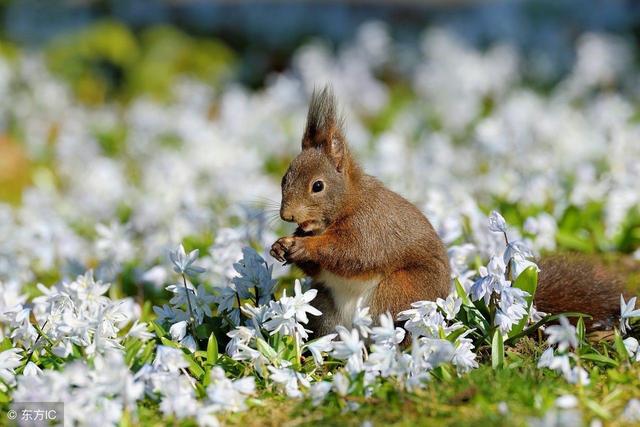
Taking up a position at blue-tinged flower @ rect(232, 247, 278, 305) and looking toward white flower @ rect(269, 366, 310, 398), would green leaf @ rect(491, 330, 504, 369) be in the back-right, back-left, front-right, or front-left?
front-left

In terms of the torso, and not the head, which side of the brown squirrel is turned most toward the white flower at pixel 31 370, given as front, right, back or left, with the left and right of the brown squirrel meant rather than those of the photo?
front

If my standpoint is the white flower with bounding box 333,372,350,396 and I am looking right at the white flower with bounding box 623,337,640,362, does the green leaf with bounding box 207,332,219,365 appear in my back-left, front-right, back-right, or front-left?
back-left

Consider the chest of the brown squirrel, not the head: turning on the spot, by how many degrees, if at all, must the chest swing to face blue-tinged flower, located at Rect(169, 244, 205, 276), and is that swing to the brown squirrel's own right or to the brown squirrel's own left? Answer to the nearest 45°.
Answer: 0° — it already faces it

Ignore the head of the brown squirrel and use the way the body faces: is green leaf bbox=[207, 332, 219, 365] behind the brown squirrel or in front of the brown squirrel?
in front

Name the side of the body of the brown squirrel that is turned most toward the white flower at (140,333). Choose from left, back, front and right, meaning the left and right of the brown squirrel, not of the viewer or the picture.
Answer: front

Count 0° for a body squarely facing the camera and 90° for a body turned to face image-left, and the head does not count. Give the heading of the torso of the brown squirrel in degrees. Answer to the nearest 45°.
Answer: approximately 90°

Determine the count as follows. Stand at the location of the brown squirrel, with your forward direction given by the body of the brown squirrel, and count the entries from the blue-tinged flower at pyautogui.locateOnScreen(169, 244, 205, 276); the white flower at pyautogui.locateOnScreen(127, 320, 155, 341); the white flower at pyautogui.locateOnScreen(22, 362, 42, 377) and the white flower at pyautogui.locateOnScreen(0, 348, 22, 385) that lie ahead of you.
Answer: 4

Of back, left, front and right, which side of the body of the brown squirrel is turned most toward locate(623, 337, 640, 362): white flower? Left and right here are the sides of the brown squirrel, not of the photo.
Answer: back

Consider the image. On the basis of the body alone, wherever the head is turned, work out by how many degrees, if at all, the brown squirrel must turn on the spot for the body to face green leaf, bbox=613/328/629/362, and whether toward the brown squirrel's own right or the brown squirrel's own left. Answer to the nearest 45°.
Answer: approximately 180°
